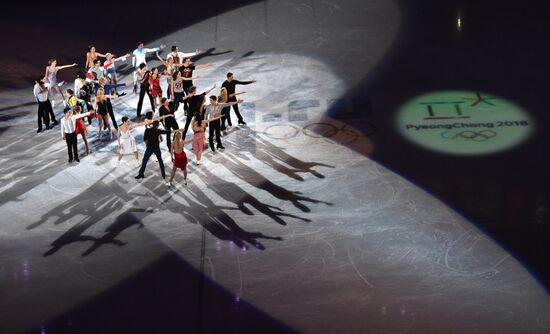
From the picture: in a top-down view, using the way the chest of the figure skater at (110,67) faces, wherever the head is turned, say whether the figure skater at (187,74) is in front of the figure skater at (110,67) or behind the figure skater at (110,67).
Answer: in front

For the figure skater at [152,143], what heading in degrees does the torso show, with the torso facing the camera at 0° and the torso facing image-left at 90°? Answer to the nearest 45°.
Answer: approximately 225°

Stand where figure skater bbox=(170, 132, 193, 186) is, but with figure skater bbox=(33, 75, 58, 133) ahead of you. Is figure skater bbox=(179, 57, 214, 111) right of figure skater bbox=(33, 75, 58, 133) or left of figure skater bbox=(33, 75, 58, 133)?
right

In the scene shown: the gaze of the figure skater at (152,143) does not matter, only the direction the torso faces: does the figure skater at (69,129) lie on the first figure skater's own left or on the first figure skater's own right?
on the first figure skater's own left

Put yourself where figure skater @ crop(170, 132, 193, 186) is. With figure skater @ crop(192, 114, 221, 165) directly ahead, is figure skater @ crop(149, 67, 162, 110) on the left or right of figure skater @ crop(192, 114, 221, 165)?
left

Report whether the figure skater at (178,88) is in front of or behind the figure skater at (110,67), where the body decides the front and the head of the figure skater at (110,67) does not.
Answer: in front
